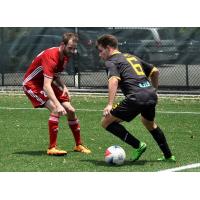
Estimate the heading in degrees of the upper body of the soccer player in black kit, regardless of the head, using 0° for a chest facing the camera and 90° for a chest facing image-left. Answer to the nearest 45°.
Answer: approximately 135°

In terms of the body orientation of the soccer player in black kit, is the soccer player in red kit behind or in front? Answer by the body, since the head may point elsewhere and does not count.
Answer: in front
